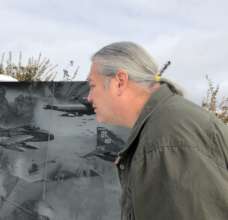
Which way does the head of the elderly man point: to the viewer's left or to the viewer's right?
to the viewer's left

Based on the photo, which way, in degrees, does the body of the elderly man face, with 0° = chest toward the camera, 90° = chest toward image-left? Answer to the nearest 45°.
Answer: approximately 90°
